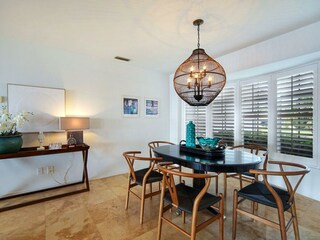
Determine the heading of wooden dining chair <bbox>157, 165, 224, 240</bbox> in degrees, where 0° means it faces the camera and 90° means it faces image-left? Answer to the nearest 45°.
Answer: approximately 225°

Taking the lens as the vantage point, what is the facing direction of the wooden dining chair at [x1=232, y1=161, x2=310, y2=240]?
facing away from the viewer and to the left of the viewer

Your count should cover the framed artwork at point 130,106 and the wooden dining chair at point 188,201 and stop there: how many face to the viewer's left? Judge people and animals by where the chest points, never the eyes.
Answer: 0

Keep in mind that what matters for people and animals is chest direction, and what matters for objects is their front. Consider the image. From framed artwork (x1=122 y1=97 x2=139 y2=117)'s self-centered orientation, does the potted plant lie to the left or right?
on its right

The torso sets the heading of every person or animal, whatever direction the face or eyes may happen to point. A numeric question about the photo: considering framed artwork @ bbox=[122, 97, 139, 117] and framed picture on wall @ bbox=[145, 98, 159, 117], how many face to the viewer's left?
0

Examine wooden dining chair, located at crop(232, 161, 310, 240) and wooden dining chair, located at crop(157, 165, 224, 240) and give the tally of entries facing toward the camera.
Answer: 0

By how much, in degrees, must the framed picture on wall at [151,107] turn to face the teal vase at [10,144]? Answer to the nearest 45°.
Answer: approximately 90° to its right

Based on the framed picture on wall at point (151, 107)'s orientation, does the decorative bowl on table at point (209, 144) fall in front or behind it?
in front

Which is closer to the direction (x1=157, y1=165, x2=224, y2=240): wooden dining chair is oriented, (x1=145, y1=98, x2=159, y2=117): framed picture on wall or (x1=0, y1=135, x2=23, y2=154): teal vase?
the framed picture on wall

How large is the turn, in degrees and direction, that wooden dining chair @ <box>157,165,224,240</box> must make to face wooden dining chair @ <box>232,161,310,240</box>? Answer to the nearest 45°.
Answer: approximately 45° to its right

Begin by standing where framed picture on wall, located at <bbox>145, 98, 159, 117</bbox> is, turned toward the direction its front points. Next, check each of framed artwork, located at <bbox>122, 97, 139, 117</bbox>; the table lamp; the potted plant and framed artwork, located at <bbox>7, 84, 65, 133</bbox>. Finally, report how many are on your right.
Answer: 4

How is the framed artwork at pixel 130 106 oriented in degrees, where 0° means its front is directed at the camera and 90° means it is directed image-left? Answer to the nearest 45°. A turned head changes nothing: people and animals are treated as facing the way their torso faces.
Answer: approximately 315°

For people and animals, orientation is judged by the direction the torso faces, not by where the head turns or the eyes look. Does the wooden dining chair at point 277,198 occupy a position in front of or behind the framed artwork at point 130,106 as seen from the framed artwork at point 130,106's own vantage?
in front
